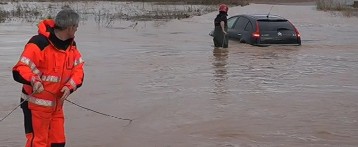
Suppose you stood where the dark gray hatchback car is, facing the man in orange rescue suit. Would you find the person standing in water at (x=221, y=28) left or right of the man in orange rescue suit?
right

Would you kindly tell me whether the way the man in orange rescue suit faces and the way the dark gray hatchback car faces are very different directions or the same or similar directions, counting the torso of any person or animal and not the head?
very different directions

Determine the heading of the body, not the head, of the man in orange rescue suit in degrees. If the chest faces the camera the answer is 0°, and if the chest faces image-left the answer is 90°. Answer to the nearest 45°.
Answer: approximately 315°

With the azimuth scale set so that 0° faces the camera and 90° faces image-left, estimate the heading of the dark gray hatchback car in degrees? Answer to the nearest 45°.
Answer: approximately 135°

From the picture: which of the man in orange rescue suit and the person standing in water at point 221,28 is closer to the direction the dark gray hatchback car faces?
the person standing in water

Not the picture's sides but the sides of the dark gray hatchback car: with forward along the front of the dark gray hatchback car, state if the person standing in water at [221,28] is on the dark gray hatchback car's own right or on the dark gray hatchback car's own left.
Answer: on the dark gray hatchback car's own left

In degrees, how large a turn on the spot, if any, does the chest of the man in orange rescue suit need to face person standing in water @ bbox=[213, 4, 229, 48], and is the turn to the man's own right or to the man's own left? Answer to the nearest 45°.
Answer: approximately 90° to the man's own left

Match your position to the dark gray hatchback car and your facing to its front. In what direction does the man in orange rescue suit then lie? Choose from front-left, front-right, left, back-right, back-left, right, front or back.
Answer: back-left
